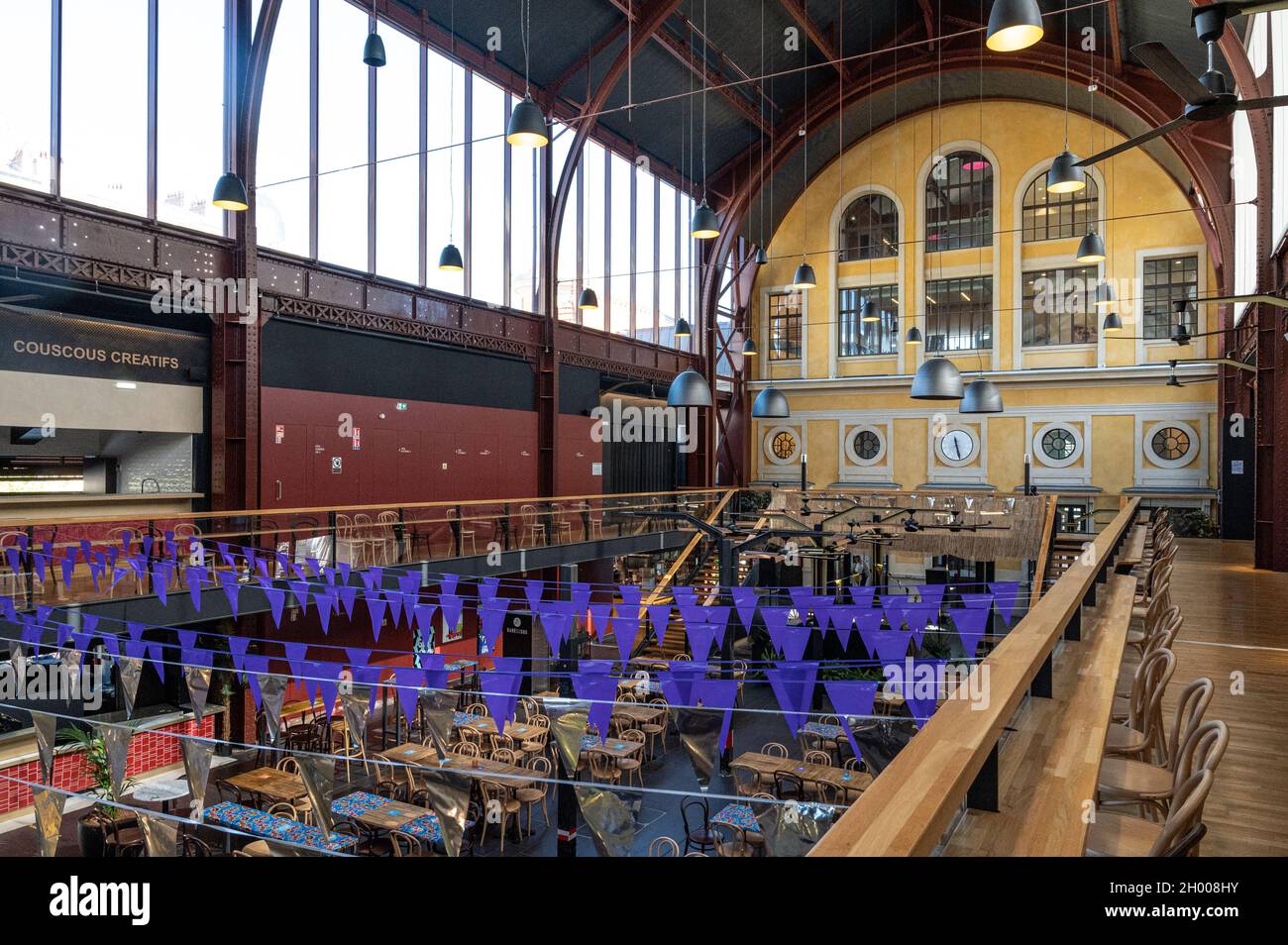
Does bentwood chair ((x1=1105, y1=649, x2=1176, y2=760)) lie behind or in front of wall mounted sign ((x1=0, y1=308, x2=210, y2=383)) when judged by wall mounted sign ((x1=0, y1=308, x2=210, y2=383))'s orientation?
in front

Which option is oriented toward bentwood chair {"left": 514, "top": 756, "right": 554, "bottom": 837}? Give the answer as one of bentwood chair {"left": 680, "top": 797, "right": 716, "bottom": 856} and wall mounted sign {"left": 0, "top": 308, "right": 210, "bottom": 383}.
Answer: the wall mounted sign

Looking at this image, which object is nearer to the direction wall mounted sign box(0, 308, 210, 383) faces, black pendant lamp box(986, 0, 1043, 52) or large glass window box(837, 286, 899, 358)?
the black pendant lamp

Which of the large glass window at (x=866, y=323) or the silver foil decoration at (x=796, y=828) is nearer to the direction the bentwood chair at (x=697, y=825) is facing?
the silver foil decoration

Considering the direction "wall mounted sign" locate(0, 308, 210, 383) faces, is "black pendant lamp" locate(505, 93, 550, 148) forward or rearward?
forward

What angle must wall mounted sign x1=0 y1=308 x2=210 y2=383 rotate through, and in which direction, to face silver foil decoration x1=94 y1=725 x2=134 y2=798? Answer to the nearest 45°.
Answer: approximately 45° to its right

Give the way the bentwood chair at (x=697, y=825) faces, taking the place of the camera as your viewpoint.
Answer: facing the viewer and to the right of the viewer

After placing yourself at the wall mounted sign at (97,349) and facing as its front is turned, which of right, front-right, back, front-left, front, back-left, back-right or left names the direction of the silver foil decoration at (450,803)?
front-right
